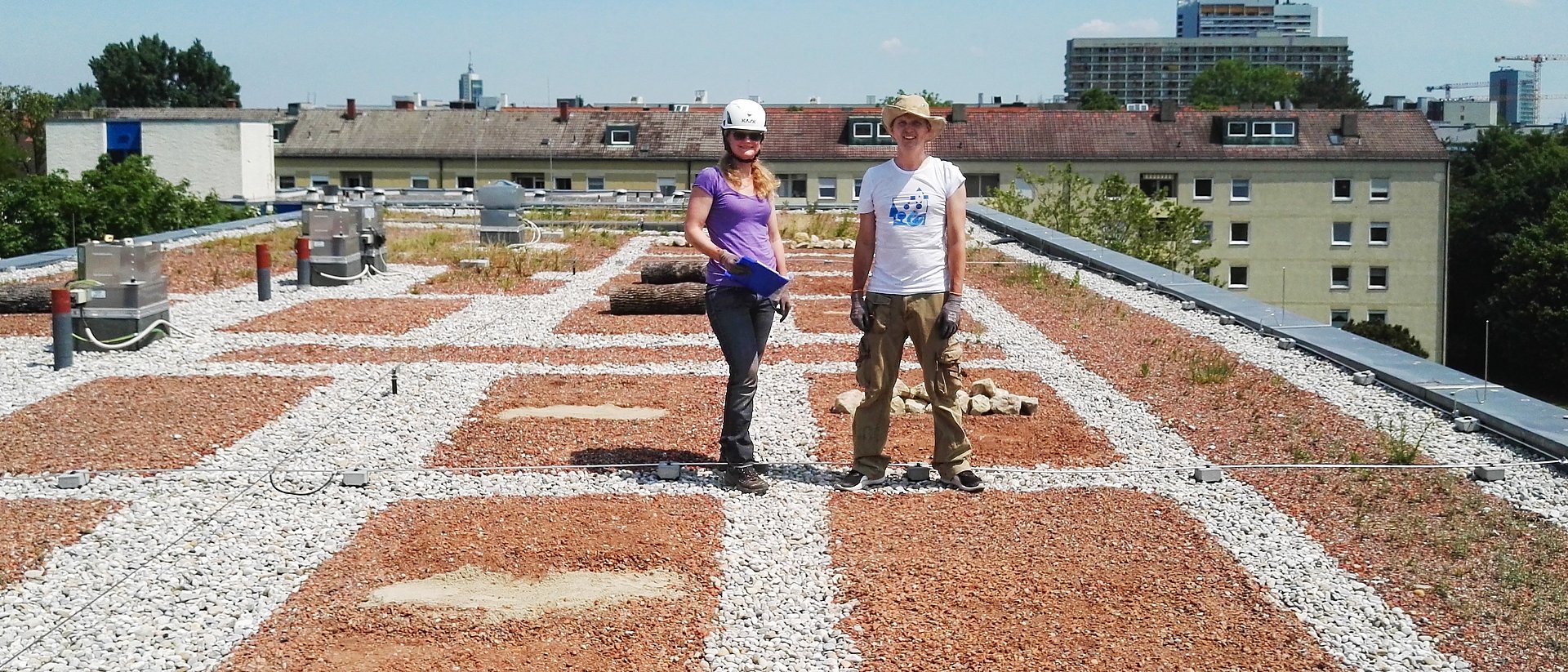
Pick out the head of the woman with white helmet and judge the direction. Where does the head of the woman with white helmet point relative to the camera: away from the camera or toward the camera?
toward the camera

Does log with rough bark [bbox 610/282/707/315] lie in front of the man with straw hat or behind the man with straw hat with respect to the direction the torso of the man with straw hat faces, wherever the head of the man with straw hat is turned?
behind

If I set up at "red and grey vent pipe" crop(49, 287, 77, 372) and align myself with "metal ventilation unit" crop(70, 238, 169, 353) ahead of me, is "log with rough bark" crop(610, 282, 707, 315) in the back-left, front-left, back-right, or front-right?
front-right

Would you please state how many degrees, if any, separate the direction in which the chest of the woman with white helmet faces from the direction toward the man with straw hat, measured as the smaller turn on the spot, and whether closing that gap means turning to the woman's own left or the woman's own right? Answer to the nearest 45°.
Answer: approximately 45° to the woman's own left

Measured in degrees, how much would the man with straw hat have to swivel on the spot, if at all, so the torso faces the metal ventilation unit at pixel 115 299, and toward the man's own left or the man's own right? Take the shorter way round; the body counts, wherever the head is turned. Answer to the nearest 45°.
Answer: approximately 135° to the man's own right

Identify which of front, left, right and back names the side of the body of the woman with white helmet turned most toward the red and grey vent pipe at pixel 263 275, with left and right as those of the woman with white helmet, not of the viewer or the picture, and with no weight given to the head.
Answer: back

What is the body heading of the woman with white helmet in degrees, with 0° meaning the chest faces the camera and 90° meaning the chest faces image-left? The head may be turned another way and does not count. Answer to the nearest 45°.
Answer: approximately 315°

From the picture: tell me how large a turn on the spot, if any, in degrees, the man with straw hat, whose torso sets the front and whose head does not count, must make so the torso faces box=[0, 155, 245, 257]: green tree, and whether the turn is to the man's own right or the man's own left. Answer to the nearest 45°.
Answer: approximately 135° to the man's own right

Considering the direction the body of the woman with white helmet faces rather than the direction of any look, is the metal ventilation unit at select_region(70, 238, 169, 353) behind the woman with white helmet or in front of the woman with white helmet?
behind

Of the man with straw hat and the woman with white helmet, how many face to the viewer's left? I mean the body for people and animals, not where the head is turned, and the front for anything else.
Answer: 0

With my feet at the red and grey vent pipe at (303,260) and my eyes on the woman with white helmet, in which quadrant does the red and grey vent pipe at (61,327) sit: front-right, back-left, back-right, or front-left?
front-right

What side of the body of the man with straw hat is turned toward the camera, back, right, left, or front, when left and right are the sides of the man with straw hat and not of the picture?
front

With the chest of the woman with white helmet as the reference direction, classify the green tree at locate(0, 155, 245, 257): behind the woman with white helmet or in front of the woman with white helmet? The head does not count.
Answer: behind

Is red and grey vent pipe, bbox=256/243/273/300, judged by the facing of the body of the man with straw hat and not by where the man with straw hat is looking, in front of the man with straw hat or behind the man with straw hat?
behind
